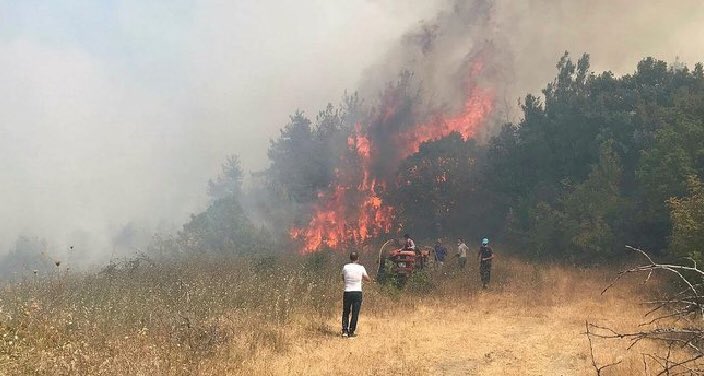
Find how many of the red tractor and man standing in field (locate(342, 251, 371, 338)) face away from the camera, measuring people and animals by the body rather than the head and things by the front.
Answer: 1

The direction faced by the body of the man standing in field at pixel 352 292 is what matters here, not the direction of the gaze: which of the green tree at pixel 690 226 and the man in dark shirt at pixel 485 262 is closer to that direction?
the man in dark shirt

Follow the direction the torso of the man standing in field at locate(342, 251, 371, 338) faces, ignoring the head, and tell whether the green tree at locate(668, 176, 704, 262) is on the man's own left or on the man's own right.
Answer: on the man's own right

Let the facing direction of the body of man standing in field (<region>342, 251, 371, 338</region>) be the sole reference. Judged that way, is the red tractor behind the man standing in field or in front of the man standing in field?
in front

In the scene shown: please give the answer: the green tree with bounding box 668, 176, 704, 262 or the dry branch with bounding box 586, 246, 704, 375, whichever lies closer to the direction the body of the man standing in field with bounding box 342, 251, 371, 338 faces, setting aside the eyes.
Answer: the green tree

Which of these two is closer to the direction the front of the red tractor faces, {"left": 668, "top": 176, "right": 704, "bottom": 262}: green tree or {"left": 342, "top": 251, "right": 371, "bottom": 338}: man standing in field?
the man standing in field

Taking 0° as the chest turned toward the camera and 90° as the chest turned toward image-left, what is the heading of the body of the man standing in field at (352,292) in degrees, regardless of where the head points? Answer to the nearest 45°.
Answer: approximately 180°

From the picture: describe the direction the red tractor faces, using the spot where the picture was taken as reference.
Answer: facing the viewer and to the left of the viewer

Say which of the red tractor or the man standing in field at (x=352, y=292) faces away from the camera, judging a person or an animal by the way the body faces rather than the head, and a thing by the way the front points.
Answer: the man standing in field
